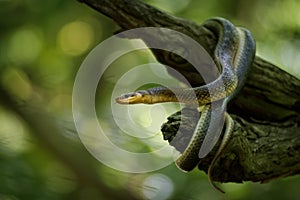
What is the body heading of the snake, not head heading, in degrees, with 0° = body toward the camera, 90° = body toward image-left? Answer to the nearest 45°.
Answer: approximately 90°
